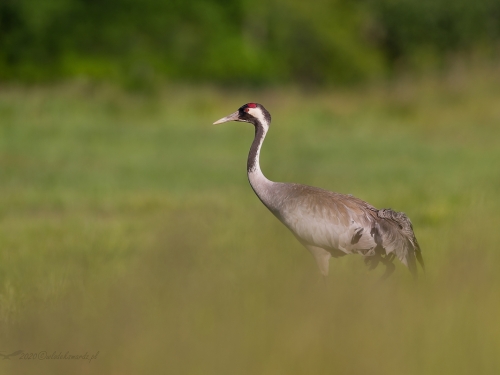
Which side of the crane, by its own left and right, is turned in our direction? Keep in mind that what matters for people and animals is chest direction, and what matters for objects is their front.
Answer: left
